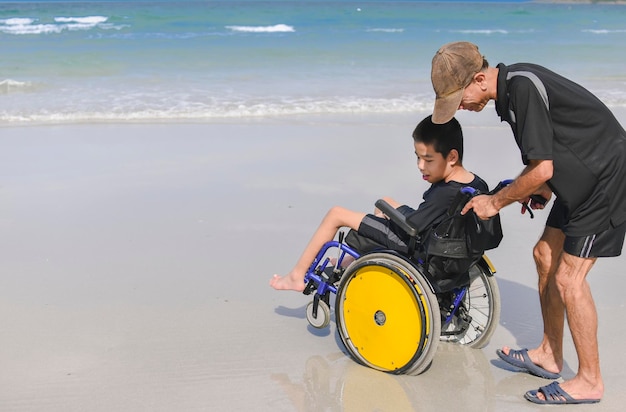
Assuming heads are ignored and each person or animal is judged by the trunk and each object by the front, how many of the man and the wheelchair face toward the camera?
0

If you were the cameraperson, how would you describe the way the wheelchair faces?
facing away from the viewer and to the left of the viewer

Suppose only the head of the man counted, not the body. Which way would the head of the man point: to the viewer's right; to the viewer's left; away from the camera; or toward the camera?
to the viewer's left

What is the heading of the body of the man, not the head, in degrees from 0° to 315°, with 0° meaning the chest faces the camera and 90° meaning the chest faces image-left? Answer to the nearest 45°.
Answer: approximately 90°

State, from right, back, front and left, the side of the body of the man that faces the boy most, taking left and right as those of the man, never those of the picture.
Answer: front
